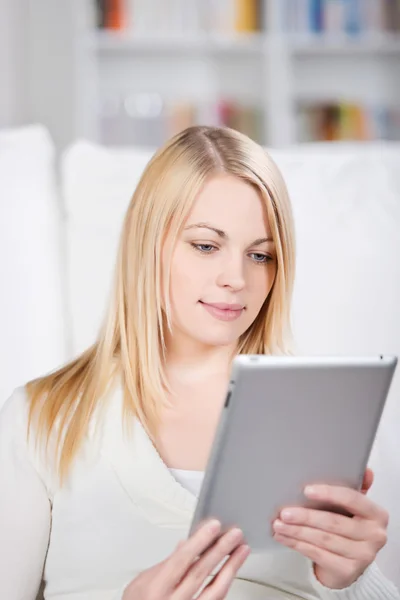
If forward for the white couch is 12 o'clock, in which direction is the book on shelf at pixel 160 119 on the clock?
The book on shelf is roughly at 6 o'clock from the white couch.

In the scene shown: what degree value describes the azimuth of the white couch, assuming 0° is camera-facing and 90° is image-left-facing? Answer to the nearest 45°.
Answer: approximately 0°

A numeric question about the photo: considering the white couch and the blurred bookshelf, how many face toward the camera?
2

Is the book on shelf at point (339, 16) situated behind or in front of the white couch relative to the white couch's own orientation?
behind

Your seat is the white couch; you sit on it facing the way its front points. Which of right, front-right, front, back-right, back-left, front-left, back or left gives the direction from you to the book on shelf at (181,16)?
back

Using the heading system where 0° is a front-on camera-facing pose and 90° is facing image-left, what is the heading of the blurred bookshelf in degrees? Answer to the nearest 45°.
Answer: approximately 0°

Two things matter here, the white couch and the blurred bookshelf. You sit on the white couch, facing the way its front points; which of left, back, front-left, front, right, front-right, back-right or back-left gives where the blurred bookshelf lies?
back

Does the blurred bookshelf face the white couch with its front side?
yes
